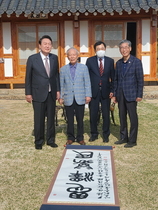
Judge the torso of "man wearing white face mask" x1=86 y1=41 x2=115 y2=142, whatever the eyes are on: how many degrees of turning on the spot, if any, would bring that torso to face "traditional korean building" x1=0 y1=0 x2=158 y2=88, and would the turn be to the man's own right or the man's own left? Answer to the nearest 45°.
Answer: approximately 180°

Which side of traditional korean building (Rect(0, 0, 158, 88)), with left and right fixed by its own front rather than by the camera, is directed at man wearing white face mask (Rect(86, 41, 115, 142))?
front

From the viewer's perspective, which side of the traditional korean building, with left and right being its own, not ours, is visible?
front

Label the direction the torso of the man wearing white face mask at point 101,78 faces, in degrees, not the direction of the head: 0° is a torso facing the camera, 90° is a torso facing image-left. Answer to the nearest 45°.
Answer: approximately 0°

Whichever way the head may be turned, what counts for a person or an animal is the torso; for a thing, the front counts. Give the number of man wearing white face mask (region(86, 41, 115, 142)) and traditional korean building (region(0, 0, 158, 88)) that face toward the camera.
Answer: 2

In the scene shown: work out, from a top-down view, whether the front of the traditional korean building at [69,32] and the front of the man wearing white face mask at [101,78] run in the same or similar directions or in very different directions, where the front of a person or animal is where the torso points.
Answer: same or similar directions

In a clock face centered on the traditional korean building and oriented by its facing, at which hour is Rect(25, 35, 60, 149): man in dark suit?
The man in dark suit is roughly at 12 o'clock from the traditional korean building.

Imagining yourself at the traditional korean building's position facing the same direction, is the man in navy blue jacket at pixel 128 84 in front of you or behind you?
in front
